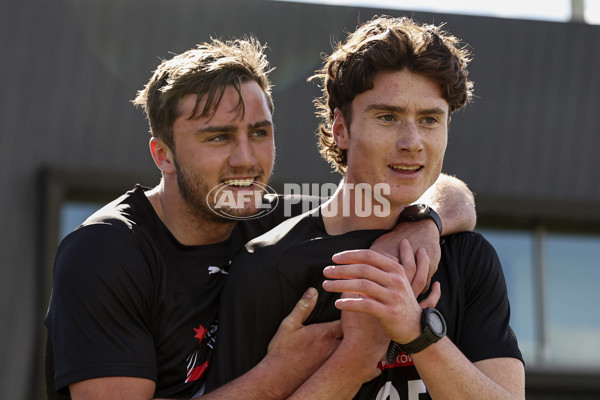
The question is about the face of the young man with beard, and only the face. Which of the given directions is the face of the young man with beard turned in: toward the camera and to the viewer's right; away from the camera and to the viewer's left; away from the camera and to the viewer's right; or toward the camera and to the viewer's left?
toward the camera and to the viewer's right

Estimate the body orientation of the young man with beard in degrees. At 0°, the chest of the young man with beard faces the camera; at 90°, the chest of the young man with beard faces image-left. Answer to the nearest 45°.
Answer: approximately 315°
